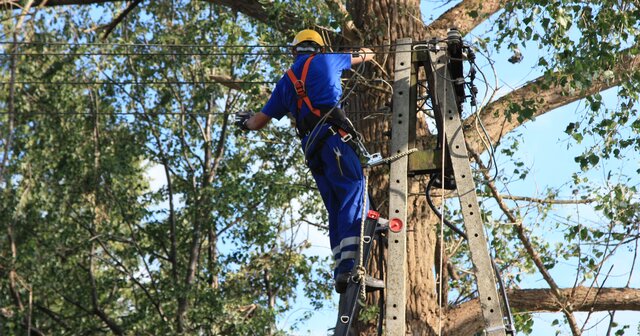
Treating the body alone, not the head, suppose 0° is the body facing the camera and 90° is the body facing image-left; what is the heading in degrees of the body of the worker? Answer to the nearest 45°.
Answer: approximately 225°

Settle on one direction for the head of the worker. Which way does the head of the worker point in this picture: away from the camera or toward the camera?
away from the camera
